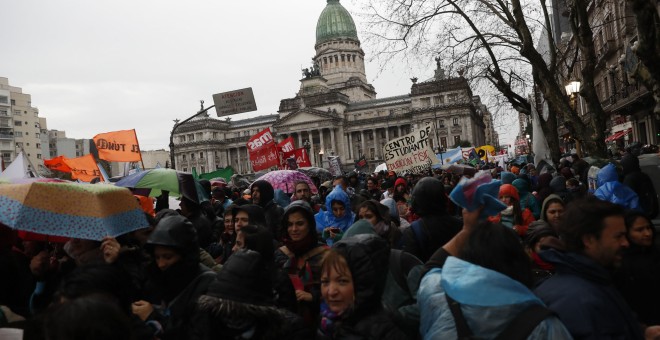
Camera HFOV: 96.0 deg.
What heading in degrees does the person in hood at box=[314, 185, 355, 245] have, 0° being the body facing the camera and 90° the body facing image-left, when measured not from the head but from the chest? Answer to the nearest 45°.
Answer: approximately 0°

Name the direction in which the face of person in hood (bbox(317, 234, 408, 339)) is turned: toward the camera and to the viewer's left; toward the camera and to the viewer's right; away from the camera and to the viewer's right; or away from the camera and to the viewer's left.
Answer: toward the camera and to the viewer's left

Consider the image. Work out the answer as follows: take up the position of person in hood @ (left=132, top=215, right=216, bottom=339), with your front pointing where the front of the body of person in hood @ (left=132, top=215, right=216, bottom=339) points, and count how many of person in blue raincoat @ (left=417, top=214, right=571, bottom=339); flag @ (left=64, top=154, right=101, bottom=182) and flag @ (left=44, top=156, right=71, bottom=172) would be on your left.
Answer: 1

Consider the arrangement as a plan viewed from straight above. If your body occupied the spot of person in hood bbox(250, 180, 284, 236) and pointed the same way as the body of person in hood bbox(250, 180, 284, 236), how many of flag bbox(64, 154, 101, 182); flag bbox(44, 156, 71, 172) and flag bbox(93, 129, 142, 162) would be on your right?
3

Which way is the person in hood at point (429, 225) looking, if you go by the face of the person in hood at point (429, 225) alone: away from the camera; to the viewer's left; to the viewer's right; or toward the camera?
away from the camera

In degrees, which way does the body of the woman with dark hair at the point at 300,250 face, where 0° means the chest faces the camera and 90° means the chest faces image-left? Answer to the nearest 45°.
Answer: approximately 0°

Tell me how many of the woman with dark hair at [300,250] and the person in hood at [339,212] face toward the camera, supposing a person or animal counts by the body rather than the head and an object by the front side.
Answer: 2

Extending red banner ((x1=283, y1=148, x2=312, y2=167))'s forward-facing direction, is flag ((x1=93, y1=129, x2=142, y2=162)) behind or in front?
in front

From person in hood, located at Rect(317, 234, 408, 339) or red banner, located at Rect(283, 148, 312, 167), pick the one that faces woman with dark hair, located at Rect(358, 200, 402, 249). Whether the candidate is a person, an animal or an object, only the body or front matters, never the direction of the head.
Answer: the red banner
